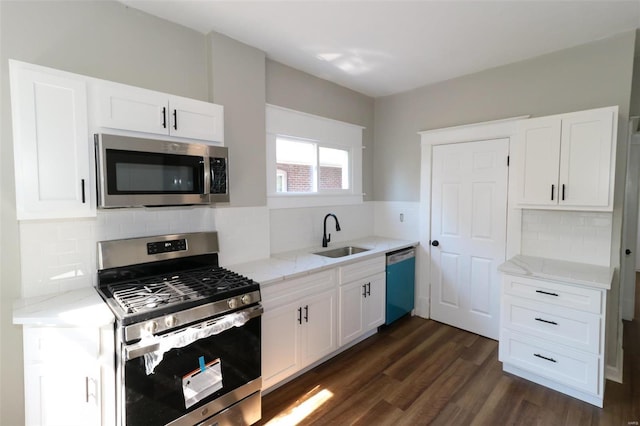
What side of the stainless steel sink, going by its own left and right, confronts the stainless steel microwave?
right

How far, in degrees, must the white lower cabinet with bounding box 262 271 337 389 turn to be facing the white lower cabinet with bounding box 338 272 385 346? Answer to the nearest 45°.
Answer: approximately 90° to its left

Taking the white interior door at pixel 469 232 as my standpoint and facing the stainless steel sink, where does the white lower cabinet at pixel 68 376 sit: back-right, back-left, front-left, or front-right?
front-left

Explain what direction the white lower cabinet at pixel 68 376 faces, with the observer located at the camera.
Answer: facing the viewer

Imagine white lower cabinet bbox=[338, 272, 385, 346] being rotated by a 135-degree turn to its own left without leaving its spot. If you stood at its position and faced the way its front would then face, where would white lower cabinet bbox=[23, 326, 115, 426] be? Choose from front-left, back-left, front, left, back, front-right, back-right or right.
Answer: back-left

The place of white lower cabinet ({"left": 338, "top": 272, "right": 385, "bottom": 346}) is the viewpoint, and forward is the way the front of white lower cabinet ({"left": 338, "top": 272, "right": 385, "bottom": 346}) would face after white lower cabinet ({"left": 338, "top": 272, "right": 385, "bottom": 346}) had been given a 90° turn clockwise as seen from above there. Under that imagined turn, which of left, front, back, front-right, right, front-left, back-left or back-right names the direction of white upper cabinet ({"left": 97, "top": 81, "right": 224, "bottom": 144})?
front

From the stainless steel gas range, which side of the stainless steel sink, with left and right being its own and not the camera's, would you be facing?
right

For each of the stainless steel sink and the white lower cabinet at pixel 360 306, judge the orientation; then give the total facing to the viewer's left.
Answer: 0

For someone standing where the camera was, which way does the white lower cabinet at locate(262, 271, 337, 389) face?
facing the viewer and to the right of the viewer

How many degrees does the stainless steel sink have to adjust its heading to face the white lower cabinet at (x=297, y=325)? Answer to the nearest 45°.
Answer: approximately 45° to its right

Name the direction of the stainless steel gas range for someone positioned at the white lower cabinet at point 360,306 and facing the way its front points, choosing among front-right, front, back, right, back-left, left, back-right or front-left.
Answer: right
